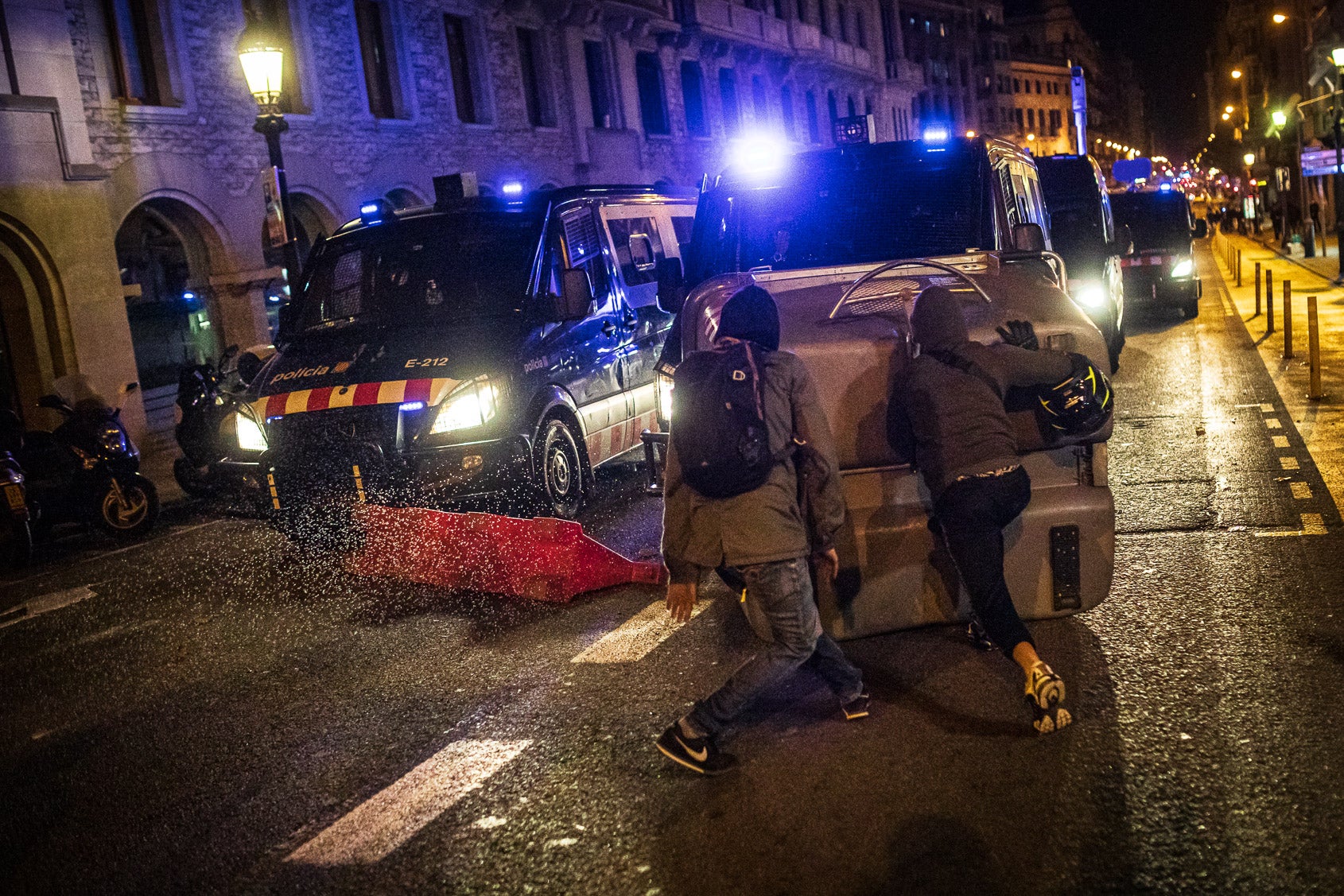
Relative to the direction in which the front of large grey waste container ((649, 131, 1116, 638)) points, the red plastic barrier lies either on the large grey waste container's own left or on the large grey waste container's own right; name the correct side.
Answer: on the large grey waste container's own right

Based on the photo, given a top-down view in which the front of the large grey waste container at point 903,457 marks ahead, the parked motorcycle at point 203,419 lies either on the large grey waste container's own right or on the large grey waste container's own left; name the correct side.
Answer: on the large grey waste container's own right

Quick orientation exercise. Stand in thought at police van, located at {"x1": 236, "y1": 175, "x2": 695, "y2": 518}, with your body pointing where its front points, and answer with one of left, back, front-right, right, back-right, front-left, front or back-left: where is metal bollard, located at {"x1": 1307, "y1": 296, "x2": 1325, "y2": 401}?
back-left

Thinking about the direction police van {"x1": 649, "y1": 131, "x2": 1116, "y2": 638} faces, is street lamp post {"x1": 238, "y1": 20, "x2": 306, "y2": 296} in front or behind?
behind

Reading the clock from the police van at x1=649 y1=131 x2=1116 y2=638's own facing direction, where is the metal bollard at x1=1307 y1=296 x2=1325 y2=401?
The metal bollard is roughly at 7 o'clock from the police van.

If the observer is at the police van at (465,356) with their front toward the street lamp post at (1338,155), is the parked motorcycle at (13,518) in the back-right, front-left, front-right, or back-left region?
back-left

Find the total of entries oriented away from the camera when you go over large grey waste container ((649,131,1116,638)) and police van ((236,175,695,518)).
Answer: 0

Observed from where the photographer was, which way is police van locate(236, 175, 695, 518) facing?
facing the viewer and to the left of the viewer

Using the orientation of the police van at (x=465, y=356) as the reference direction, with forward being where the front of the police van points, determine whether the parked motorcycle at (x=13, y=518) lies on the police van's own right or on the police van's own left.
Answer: on the police van's own right

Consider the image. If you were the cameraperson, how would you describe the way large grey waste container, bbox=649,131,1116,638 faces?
facing the viewer
